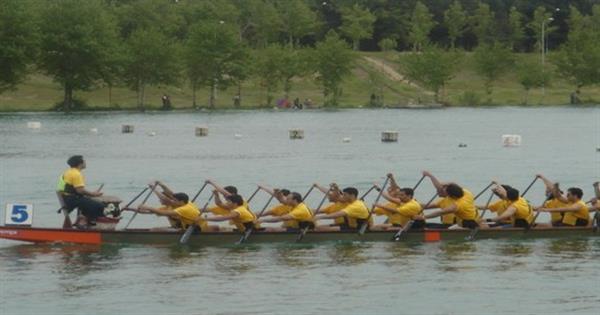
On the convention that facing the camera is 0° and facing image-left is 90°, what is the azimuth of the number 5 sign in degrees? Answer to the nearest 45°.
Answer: approximately 0°

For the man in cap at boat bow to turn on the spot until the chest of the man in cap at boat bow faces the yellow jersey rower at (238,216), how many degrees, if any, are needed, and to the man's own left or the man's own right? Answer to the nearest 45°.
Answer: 0° — they already face them

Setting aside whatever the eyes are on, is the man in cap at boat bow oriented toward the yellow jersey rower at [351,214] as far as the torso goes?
yes

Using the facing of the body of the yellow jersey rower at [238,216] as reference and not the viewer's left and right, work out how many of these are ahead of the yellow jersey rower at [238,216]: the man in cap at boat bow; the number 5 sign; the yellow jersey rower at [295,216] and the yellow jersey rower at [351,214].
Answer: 2

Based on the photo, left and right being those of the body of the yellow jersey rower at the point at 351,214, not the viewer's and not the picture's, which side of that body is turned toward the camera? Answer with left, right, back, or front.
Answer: left

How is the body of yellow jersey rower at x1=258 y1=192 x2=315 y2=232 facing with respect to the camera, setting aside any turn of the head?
to the viewer's left

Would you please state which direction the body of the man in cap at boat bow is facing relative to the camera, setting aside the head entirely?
to the viewer's right

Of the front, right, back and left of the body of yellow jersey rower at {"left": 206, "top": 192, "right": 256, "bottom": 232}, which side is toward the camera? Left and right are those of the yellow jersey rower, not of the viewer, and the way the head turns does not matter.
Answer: left

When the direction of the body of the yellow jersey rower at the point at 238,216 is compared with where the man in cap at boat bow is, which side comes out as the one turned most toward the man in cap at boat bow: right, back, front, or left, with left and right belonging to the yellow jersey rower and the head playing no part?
front

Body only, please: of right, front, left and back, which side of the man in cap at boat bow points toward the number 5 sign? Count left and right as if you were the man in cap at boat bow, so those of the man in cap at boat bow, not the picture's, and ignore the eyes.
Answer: back

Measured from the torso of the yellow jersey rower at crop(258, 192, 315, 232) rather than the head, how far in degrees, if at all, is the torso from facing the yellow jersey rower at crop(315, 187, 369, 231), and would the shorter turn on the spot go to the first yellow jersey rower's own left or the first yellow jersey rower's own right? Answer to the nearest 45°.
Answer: approximately 180°

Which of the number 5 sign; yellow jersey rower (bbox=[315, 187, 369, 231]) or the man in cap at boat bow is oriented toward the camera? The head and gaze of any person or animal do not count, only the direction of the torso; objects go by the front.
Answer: the number 5 sign

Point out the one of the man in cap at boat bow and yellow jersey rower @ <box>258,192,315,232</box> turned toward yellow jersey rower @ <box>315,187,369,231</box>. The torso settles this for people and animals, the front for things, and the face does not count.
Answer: the man in cap at boat bow
